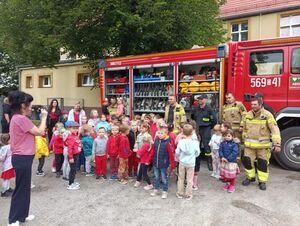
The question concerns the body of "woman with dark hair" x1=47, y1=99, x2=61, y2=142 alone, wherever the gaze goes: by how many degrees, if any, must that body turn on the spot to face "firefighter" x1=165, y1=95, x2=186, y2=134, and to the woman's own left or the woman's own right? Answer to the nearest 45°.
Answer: approximately 45° to the woman's own left

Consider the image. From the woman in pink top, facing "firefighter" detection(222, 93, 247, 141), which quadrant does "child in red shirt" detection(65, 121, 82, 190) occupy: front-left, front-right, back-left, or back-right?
front-left

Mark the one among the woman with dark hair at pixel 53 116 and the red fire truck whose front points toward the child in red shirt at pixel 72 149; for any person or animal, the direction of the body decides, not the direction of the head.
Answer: the woman with dark hair

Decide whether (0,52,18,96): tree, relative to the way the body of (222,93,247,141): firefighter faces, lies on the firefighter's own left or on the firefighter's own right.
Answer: on the firefighter's own right

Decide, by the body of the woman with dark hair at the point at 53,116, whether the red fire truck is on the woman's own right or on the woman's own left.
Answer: on the woman's own left

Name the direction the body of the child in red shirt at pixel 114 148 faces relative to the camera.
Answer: toward the camera

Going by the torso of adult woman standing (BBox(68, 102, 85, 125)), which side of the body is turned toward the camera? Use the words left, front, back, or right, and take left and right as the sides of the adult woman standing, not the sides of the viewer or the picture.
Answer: front

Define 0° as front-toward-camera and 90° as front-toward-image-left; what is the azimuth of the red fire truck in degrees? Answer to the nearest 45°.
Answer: approximately 315°

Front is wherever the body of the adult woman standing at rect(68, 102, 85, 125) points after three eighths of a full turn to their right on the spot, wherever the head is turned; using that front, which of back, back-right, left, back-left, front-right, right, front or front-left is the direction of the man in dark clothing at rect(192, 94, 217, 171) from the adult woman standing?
back

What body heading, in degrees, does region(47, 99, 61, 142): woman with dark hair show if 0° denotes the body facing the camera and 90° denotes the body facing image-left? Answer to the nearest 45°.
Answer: approximately 0°

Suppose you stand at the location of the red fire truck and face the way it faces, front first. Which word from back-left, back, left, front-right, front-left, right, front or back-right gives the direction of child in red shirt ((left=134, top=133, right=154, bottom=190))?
right

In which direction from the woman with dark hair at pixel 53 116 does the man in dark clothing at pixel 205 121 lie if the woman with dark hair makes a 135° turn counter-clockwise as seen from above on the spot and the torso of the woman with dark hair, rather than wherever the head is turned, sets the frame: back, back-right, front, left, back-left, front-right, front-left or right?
right

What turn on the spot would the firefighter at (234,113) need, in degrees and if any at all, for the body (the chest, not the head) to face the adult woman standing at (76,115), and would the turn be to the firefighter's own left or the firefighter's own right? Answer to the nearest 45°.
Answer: approximately 45° to the firefighter's own right

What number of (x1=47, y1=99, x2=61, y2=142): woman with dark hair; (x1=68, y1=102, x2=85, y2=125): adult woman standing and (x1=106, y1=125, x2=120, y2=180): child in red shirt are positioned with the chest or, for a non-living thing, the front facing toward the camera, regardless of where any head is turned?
3
